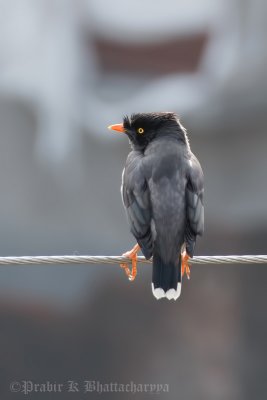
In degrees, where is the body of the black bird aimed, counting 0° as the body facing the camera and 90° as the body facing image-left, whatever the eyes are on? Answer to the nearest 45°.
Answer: approximately 180°
